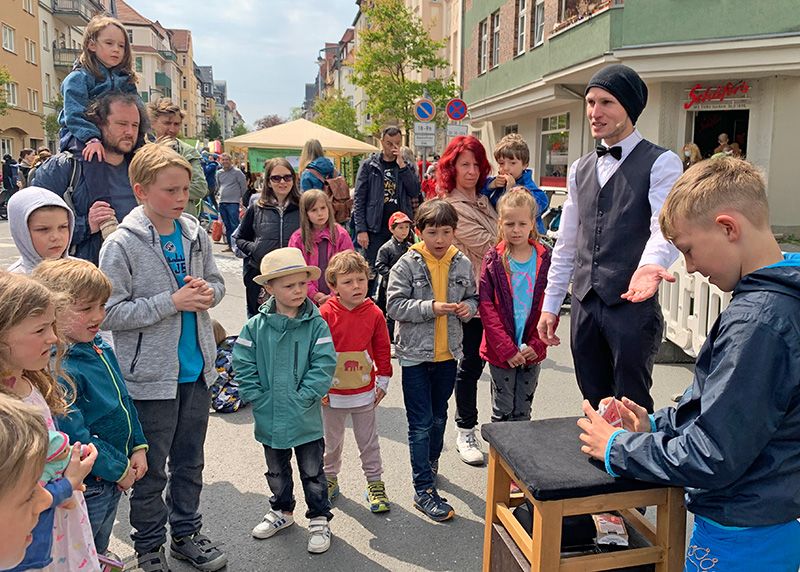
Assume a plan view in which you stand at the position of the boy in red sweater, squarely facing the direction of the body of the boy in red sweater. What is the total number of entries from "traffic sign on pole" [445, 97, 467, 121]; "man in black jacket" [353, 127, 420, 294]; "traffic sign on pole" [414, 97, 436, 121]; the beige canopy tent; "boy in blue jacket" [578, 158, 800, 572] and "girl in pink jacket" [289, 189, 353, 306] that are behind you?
5

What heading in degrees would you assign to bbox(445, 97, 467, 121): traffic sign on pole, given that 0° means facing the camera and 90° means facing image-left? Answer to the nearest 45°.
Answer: approximately 0°

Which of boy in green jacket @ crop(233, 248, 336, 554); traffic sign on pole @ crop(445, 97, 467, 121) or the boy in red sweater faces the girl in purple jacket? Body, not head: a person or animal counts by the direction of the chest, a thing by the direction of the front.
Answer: the traffic sign on pole

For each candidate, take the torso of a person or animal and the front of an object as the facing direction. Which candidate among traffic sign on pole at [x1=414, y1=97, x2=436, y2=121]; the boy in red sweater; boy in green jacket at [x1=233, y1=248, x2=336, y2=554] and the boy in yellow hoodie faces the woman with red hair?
the traffic sign on pole

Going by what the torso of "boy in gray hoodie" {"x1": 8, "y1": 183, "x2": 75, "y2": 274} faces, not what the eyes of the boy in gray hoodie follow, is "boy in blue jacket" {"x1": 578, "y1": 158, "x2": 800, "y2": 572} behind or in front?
in front

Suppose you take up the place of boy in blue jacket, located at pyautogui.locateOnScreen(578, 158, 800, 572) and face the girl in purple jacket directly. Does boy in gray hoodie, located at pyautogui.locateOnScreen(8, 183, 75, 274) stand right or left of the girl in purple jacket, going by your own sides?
left

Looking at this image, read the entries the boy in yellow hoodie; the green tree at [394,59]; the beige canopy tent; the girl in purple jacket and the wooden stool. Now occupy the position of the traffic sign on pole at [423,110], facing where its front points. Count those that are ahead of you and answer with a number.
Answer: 3

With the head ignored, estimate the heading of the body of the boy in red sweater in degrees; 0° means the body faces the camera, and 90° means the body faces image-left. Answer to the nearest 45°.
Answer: approximately 0°

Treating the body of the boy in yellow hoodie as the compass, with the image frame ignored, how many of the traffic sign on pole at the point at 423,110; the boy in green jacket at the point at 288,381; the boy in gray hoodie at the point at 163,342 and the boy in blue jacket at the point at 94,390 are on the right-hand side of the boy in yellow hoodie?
3

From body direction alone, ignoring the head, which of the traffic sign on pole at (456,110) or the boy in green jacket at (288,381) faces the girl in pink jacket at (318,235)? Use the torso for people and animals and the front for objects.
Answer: the traffic sign on pole

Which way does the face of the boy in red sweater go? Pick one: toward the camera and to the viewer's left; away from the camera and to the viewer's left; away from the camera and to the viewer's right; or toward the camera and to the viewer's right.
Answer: toward the camera and to the viewer's right

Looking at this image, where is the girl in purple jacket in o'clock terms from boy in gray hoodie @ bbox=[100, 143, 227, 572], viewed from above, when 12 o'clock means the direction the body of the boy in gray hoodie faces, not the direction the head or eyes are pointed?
The girl in purple jacket is roughly at 10 o'clock from the boy in gray hoodie.

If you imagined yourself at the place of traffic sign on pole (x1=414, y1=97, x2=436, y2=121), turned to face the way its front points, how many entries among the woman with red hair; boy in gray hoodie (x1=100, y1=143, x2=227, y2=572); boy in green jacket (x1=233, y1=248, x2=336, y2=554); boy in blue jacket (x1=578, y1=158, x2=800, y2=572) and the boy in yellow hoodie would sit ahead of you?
5
